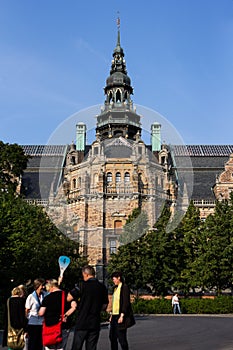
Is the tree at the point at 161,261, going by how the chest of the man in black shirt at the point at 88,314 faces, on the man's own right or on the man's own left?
on the man's own right

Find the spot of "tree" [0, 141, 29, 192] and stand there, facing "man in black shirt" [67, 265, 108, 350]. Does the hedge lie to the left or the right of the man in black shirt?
left

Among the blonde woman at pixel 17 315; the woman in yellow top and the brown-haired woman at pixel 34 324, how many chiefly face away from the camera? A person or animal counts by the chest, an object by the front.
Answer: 1

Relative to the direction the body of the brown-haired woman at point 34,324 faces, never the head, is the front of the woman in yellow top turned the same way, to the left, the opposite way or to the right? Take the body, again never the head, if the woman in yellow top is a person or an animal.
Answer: to the right

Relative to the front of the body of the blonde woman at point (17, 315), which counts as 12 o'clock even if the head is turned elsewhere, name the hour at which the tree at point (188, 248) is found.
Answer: The tree is roughly at 1 o'clock from the blonde woman.

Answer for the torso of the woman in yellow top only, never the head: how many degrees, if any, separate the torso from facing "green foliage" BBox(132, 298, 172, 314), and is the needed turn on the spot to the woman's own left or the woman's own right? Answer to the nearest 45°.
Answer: approximately 135° to the woman's own right

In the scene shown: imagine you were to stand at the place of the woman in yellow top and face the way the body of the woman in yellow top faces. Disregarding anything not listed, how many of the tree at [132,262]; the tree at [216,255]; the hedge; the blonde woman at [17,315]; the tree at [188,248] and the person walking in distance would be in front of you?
1

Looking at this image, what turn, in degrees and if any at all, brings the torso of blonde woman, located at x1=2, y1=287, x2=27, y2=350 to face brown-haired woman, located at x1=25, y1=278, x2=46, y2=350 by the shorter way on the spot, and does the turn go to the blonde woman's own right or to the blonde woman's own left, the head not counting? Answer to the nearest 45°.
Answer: approximately 45° to the blonde woman's own right

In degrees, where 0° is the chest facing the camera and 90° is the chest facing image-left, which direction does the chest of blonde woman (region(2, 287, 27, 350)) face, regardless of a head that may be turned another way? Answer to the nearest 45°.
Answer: approximately 180°

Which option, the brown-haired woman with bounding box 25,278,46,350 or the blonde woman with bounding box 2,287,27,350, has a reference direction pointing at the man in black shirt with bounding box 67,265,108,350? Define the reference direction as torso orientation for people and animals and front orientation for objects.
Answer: the brown-haired woman with bounding box 25,278,46,350

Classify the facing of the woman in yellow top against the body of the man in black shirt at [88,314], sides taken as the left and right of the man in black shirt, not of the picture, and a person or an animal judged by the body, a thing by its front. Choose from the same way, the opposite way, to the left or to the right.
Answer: to the left

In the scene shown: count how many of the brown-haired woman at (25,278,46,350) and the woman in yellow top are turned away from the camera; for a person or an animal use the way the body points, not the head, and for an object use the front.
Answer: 0

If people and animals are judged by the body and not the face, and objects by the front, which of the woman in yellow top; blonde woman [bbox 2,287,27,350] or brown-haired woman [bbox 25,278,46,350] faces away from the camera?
blonde woman [bbox 2,287,27,350]

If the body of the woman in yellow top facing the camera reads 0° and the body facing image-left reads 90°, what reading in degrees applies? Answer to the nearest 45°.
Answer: approximately 45°

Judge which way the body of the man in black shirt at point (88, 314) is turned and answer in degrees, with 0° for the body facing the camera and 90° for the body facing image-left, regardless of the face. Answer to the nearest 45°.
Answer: approximately 135°
